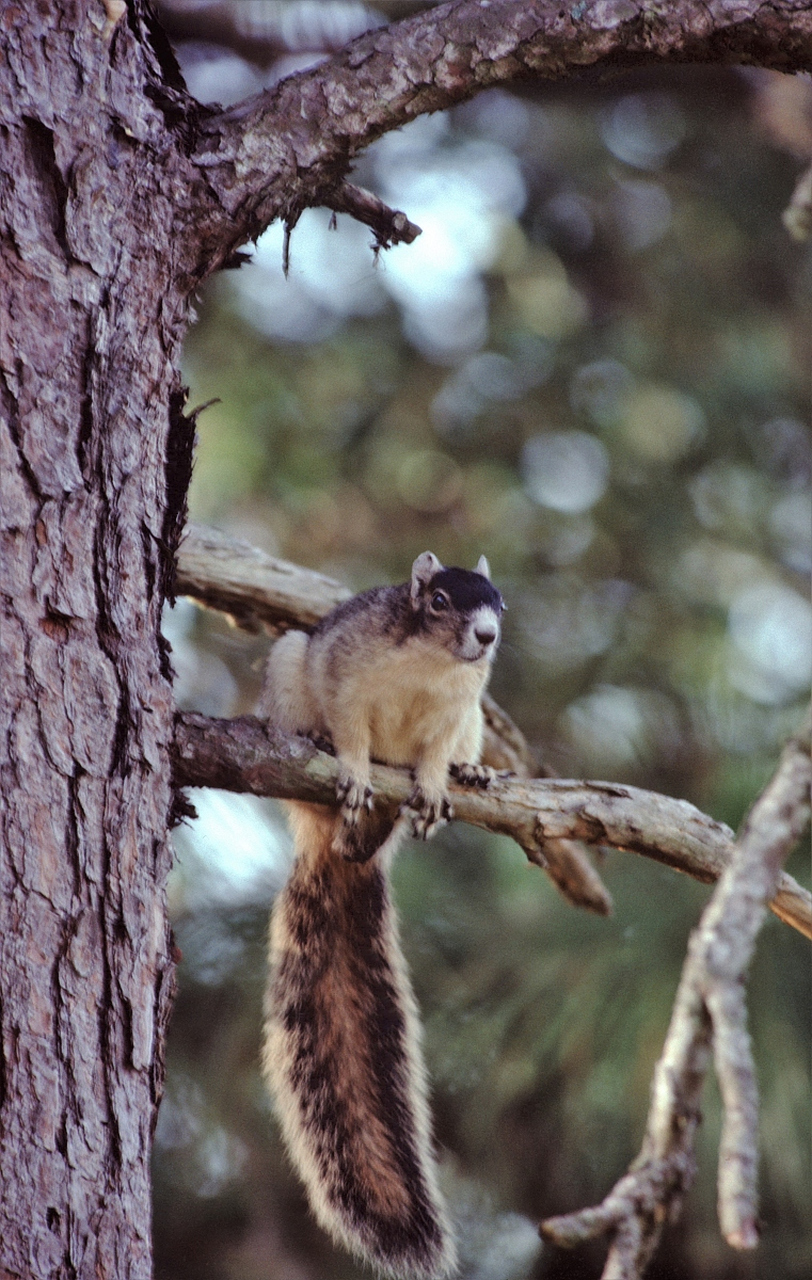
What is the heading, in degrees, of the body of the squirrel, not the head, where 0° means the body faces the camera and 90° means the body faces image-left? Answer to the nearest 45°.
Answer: approximately 315°
